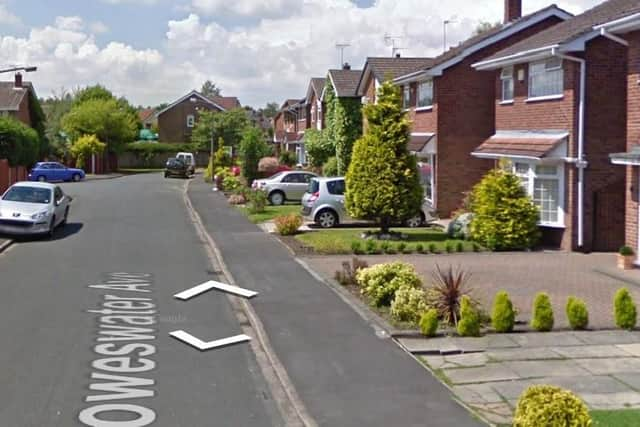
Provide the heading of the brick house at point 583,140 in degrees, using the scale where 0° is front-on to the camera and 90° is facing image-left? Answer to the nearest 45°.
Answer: approximately 45°

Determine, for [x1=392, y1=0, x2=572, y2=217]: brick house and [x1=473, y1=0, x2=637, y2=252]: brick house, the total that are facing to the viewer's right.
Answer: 0

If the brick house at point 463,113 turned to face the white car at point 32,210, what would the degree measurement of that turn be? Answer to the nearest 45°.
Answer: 0° — it already faces it

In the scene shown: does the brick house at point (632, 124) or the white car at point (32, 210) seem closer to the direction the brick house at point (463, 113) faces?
the white car

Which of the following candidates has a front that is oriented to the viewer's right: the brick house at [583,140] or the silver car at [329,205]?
the silver car

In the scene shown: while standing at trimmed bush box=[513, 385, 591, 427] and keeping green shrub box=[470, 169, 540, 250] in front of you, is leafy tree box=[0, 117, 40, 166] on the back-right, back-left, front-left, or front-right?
front-left

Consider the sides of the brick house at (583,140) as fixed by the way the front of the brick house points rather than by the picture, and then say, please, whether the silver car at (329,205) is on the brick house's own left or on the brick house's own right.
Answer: on the brick house's own right

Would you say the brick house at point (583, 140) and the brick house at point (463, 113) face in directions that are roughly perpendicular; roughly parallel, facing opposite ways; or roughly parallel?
roughly parallel

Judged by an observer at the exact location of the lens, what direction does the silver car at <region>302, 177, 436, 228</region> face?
facing to the right of the viewer

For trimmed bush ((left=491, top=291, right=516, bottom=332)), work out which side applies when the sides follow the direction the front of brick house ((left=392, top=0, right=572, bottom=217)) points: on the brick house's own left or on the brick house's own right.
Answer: on the brick house's own left

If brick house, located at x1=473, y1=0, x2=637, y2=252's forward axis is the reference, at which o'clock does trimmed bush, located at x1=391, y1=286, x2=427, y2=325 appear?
The trimmed bush is roughly at 11 o'clock from the brick house.

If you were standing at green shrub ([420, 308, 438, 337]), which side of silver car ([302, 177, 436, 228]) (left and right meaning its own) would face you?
right

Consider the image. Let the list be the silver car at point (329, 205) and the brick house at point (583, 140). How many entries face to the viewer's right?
1

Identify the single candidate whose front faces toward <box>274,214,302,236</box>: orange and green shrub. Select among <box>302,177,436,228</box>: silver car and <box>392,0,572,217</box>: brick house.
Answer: the brick house

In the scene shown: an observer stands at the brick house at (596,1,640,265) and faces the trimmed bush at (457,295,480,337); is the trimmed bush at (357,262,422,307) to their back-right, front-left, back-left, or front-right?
front-right

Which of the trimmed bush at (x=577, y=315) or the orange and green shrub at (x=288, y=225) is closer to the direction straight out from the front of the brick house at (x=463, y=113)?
the orange and green shrub
